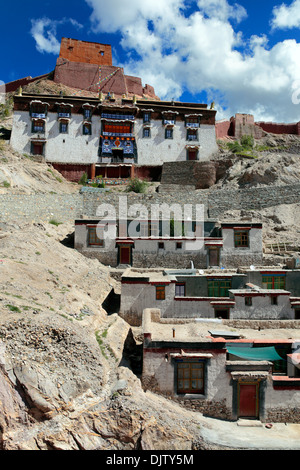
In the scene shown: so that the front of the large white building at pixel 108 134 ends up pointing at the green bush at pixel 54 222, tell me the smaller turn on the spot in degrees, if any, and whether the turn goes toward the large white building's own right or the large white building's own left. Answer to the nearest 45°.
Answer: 0° — it already faces it

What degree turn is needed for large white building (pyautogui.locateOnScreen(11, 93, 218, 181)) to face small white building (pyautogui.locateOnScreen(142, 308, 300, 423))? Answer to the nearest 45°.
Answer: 0° — it already faces it

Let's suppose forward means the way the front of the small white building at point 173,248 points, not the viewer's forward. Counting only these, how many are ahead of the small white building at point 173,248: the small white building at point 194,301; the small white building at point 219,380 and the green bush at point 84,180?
2

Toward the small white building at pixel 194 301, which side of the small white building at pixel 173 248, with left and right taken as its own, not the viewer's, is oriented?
front

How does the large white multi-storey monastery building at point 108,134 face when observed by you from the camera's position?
facing the viewer

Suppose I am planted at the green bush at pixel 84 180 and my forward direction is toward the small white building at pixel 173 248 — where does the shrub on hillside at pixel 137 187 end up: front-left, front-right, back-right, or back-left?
front-left

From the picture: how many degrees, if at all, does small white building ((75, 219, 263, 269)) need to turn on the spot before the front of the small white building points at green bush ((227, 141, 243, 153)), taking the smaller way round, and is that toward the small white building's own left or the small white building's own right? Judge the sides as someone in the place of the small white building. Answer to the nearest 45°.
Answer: approximately 180°

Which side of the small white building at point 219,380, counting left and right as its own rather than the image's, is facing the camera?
front

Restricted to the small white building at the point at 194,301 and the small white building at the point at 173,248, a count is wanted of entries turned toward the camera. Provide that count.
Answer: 2

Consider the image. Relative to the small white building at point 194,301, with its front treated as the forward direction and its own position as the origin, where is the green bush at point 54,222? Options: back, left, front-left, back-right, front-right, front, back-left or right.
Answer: back-right

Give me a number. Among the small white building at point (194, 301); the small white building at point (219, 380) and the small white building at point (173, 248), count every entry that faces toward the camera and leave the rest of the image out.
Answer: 3

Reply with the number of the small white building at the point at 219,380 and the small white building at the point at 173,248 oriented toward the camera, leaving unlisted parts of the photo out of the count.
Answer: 2

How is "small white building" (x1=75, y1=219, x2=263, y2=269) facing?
toward the camera

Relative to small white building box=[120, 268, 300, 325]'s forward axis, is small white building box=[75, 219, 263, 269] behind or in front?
behind
